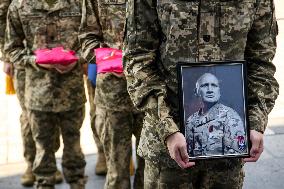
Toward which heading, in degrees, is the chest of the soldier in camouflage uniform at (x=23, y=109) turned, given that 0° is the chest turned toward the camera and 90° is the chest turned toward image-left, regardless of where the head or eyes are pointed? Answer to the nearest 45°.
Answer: approximately 0°

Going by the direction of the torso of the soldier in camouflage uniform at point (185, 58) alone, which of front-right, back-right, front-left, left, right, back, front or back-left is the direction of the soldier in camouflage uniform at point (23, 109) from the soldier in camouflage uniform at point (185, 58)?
back-right

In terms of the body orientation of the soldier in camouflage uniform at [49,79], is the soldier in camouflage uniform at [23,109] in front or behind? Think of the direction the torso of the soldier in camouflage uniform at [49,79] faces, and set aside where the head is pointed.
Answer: behind

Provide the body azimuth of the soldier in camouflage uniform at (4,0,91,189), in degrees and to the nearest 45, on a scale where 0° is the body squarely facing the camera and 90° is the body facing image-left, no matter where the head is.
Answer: approximately 0°

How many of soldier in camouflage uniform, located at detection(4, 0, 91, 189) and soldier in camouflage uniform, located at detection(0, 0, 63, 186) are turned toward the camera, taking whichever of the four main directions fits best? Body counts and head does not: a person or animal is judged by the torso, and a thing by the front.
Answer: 2

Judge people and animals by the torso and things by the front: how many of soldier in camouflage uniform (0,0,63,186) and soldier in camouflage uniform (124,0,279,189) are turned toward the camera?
2

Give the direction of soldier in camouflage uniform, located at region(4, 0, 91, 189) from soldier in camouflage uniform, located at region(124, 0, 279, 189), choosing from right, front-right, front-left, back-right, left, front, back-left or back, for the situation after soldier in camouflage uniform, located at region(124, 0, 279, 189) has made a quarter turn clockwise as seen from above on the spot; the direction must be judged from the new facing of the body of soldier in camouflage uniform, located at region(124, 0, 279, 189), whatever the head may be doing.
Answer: front-right

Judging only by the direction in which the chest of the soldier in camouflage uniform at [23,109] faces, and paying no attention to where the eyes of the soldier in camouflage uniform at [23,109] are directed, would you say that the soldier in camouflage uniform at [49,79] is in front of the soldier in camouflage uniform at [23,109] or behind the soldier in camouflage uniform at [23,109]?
in front
